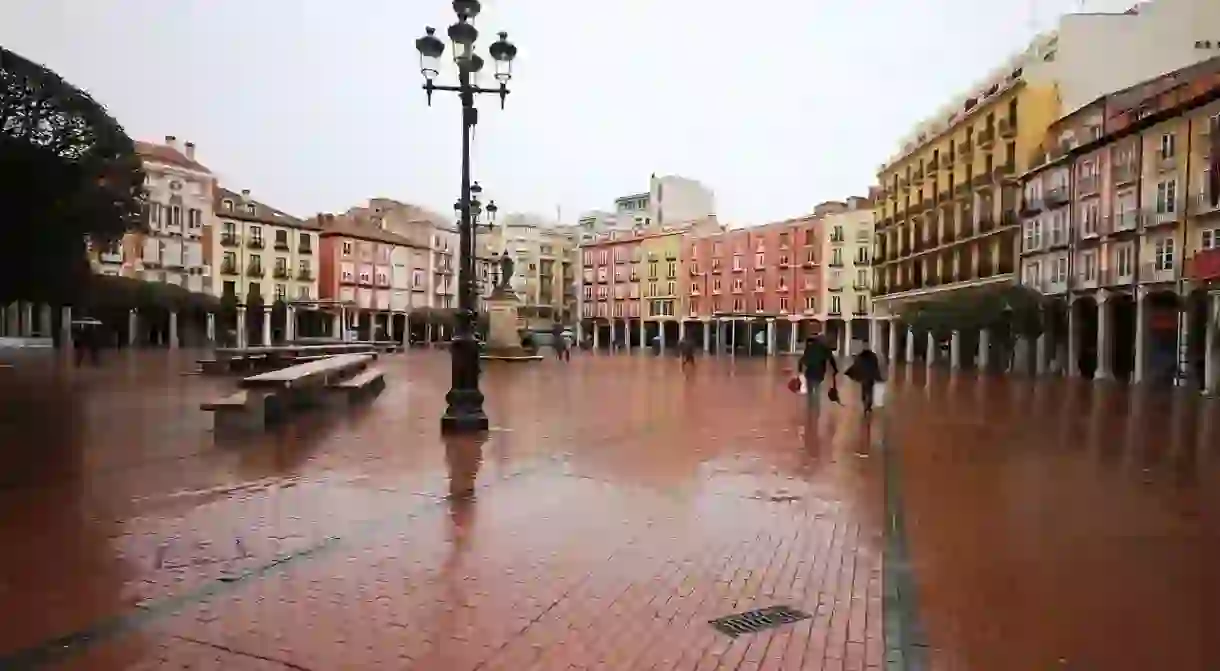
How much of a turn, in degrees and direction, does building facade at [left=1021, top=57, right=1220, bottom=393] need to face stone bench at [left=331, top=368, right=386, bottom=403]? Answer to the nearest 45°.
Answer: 0° — it already faces it

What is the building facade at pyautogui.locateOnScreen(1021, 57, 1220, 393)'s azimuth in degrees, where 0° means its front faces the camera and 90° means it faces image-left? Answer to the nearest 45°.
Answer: approximately 45°
